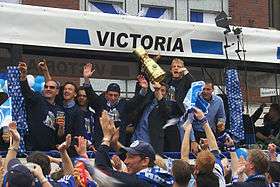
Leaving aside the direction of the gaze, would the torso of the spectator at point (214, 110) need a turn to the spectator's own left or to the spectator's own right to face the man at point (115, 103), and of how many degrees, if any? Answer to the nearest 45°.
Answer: approximately 45° to the spectator's own right

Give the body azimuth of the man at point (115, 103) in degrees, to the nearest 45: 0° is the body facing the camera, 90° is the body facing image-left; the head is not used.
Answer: approximately 0°

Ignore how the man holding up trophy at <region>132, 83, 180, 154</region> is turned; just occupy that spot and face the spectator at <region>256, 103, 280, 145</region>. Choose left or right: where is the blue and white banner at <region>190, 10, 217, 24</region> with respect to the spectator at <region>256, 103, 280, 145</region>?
left

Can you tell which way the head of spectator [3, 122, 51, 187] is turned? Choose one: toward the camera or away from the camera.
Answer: away from the camera

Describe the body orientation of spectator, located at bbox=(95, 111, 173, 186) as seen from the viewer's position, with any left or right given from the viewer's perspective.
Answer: facing to the left of the viewer

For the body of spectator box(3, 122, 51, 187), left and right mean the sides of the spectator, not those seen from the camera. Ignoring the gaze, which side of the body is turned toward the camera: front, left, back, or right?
back

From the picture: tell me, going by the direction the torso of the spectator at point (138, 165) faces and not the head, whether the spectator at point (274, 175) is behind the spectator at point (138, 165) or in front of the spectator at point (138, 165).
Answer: behind
